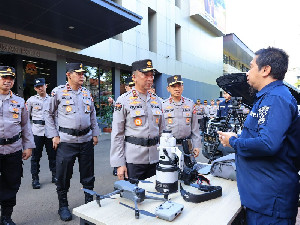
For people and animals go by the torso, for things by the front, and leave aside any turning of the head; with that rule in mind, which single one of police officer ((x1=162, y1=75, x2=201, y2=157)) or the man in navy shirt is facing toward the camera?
the police officer

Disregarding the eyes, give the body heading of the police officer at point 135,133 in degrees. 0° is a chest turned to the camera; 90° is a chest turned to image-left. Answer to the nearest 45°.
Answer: approximately 315°

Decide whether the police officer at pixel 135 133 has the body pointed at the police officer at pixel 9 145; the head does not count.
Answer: no

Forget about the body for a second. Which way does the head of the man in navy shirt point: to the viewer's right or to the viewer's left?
to the viewer's left

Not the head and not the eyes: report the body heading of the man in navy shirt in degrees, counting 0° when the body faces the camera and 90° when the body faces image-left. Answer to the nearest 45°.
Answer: approximately 90°

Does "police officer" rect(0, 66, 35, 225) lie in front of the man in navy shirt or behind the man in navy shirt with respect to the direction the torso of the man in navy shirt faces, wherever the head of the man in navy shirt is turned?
in front

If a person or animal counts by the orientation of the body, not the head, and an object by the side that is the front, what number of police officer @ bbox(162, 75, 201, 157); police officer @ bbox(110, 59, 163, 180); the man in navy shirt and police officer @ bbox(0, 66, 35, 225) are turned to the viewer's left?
1

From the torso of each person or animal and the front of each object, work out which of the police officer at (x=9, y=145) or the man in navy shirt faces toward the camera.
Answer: the police officer

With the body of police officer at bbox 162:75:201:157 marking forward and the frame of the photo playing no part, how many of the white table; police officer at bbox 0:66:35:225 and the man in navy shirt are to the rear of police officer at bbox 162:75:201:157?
0

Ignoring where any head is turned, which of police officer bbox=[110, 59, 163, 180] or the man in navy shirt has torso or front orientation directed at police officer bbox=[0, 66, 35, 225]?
the man in navy shirt

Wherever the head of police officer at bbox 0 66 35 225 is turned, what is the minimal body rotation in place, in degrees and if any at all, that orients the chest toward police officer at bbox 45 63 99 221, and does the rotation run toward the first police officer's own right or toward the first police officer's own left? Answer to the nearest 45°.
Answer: approximately 90° to the first police officer's own left

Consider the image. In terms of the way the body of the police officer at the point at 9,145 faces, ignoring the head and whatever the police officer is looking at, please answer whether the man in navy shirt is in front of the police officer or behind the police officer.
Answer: in front

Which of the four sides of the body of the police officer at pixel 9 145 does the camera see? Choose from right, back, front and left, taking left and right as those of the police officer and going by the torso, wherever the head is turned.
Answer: front

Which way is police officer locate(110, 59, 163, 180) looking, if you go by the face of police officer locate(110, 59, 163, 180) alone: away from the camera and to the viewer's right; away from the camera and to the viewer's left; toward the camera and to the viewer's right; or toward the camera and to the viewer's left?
toward the camera and to the viewer's right

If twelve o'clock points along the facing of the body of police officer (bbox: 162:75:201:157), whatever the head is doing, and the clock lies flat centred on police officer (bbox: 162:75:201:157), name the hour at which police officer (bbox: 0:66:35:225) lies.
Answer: police officer (bbox: 0:66:35:225) is roughly at 2 o'clock from police officer (bbox: 162:75:201:157).

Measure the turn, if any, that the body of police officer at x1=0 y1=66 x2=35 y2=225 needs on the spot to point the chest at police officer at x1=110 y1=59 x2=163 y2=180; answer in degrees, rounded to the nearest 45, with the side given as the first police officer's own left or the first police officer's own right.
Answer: approximately 45° to the first police officer's own left

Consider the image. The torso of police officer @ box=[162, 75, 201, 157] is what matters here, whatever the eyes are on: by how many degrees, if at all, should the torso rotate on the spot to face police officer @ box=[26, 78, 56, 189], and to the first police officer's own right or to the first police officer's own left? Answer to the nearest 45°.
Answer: approximately 90° to the first police officer's own right

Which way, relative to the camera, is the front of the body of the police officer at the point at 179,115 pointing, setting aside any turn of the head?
toward the camera

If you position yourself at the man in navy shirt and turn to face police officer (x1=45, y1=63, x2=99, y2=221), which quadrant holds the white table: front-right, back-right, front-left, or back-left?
front-left
